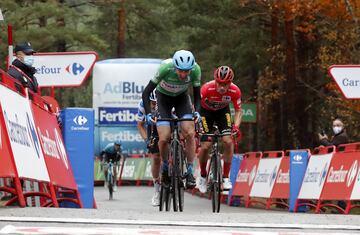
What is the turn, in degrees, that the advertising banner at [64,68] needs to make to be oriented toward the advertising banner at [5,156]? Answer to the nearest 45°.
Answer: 0° — it already faces it

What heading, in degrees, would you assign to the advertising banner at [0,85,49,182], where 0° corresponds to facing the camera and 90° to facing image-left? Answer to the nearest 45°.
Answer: approximately 315°

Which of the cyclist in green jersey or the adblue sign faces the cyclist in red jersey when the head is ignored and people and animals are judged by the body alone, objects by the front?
the adblue sign

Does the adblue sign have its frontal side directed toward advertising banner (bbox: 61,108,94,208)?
yes

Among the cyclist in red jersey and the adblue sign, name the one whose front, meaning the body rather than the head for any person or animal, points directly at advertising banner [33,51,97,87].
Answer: the adblue sign

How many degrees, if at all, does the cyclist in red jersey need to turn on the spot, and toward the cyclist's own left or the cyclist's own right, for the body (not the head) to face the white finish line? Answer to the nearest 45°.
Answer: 0° — they already face it

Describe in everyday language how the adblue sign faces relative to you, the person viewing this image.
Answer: facing the viewer

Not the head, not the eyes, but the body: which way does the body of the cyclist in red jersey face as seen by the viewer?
toward the camera

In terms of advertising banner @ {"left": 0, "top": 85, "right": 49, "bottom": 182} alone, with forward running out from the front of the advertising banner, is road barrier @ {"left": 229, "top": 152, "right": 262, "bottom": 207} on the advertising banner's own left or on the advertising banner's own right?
on the advertising banner's own left
